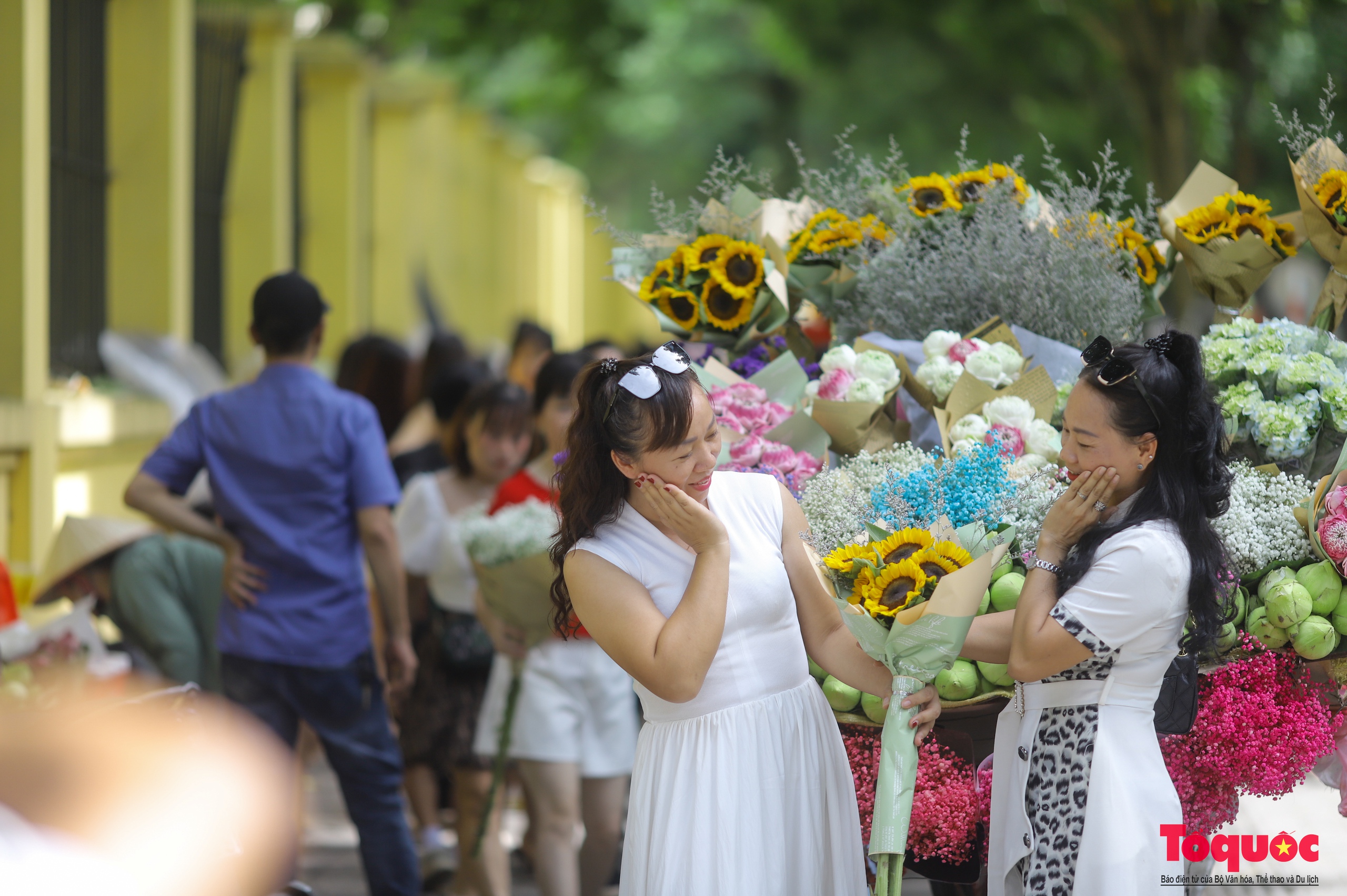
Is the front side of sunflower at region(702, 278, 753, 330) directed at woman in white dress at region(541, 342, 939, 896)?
yes

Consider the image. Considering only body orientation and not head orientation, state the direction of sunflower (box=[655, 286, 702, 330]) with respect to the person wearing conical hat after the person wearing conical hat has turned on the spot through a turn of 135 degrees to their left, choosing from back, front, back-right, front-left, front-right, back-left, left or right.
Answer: front

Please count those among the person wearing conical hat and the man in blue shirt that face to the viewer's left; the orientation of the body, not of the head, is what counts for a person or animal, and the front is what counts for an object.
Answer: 1

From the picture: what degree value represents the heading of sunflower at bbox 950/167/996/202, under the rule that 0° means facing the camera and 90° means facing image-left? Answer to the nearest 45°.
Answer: approximately 0°

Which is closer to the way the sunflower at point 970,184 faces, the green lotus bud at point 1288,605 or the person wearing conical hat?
the green lotus bud

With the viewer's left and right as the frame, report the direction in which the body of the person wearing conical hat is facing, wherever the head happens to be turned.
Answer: facing to the left of the viewer

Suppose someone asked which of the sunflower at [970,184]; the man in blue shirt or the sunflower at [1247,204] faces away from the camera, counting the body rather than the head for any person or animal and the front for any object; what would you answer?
the man in blue shirt

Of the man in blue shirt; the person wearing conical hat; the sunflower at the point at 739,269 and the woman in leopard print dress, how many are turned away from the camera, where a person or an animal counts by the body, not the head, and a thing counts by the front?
1

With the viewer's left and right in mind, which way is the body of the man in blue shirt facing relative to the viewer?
facing away from the viewer

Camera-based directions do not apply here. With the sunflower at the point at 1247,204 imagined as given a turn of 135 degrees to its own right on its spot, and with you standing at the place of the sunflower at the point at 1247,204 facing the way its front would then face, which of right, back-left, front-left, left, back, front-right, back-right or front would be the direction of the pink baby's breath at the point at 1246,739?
back-left

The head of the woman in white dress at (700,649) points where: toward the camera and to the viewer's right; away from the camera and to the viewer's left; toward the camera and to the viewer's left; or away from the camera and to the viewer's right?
toward the camera and to the viewer's right

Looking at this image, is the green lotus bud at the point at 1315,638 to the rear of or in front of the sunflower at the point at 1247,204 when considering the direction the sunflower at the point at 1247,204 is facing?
in front

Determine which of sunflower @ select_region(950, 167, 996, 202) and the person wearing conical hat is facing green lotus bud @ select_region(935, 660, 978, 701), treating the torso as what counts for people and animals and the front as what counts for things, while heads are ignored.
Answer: the sunflower

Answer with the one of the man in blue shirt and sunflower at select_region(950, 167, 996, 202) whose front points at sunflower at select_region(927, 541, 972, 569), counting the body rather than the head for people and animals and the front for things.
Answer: sunflower at select_region(950, 167, 996, 202)

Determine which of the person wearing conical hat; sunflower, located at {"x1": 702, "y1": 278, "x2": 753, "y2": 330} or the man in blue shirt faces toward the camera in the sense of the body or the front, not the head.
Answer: the sunflower
